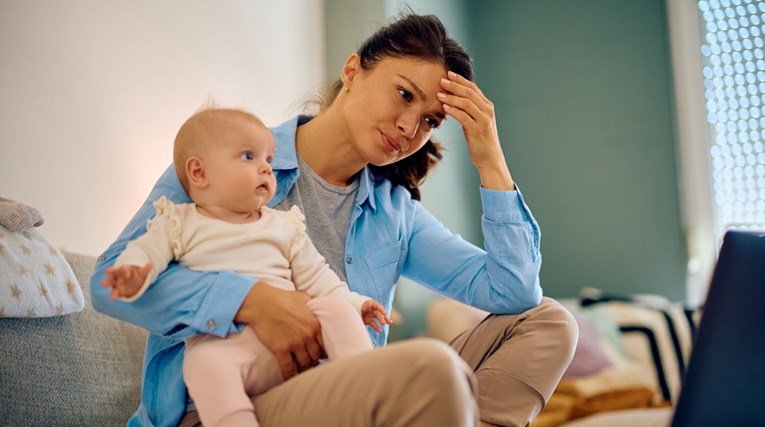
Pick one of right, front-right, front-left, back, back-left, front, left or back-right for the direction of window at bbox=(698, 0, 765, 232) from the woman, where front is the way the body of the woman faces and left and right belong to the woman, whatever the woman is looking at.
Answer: left

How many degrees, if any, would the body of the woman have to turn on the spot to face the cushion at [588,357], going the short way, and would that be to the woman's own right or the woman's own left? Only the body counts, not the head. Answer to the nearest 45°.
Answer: approximately 90° to the woman's own left

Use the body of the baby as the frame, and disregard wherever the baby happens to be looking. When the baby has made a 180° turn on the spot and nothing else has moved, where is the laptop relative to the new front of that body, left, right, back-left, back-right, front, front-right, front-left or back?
back

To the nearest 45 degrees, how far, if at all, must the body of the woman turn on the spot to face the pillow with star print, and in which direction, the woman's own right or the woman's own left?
approximately 135° to the woman's own right

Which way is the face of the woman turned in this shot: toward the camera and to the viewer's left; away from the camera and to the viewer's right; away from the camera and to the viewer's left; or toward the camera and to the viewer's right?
toward the camera and to the viewer's right

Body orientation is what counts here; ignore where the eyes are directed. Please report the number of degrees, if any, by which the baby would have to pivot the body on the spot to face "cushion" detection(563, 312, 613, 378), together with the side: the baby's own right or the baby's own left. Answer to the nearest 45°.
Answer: approximately 90° to the baby's own left

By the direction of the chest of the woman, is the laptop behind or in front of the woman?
in front

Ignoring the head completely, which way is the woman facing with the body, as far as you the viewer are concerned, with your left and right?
facing the viewer and to the right of the viewer
